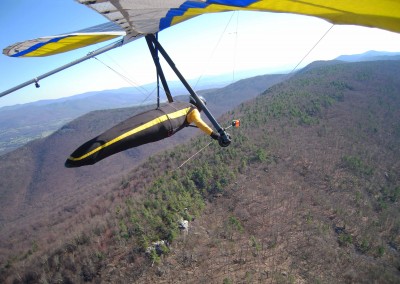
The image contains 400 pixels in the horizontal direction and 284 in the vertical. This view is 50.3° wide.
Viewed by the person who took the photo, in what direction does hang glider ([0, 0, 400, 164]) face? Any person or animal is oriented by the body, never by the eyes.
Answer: facing away from the viewer and to the right of the viewer
